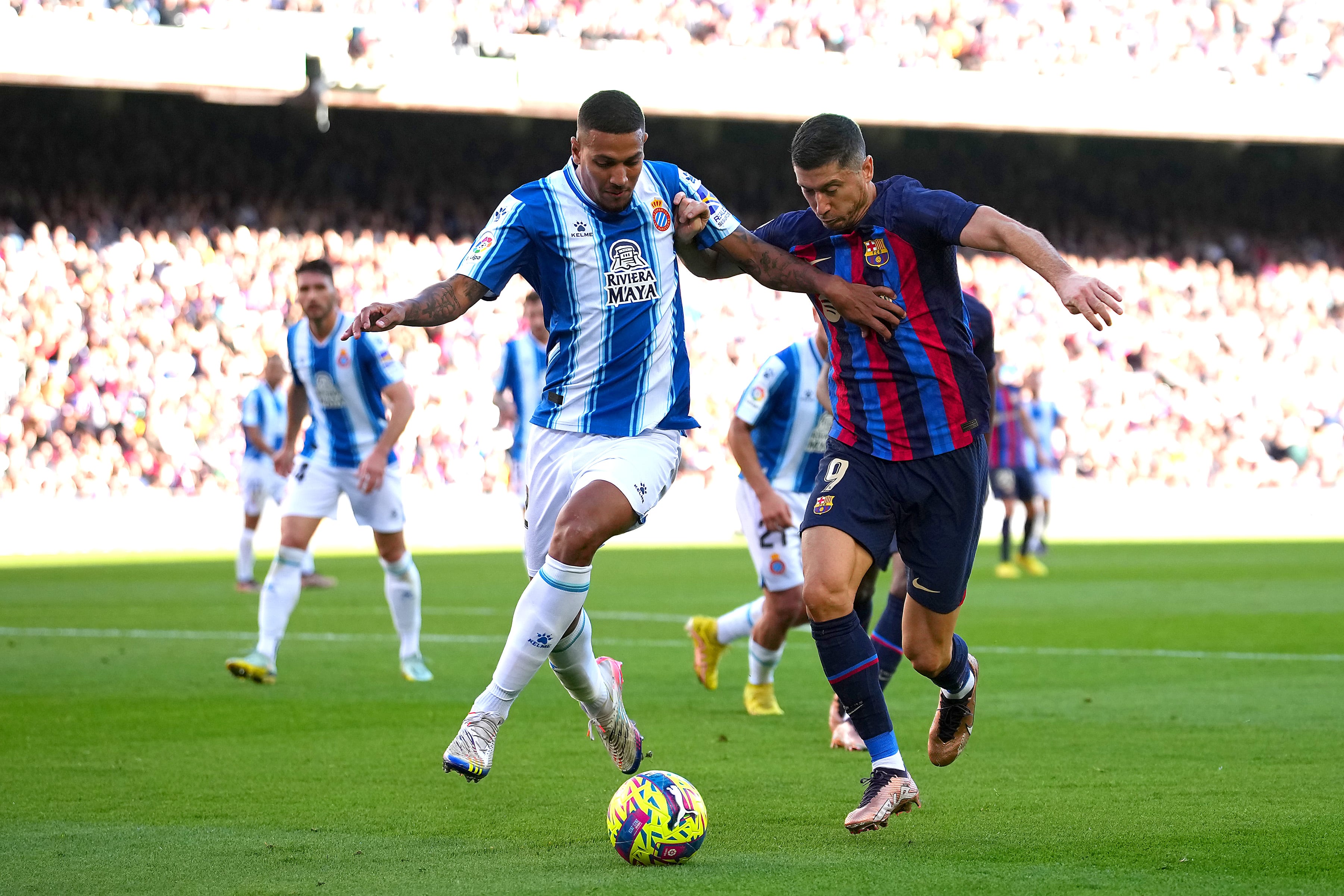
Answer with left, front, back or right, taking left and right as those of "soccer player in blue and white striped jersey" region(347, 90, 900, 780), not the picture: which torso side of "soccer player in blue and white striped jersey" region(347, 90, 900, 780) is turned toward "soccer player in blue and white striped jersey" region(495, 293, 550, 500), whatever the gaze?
back

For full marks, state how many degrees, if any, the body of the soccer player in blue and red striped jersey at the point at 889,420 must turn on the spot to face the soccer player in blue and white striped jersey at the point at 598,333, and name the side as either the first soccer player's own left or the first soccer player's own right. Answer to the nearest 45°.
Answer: approximately 45° to the first soccer player's own right

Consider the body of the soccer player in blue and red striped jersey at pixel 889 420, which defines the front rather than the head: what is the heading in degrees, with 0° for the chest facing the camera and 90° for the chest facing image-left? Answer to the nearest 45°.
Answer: approximately 45°
